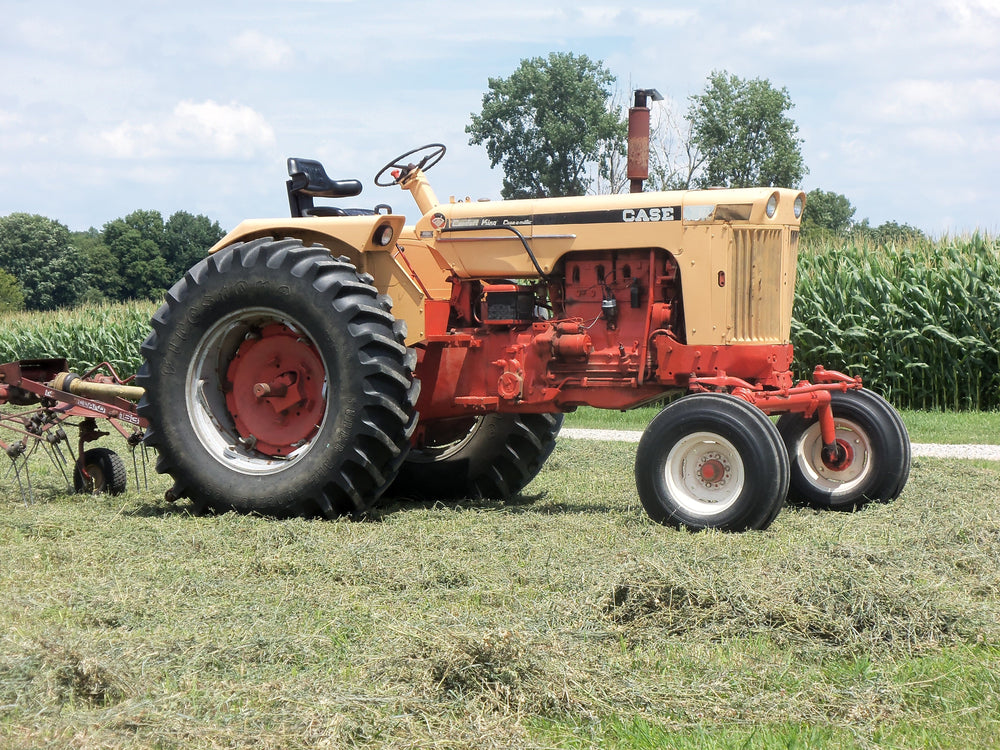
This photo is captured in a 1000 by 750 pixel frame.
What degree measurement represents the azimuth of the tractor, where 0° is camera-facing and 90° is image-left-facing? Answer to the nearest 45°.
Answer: approximately 315°

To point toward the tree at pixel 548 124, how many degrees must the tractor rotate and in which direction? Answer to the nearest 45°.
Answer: approximately 135° to its left

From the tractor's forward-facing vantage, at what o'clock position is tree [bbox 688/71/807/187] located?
The tree is roughly at 8 o'clock from the tractor.

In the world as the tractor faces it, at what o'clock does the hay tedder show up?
The hay tedder is roughly at 5 o'clock from the tractor.
